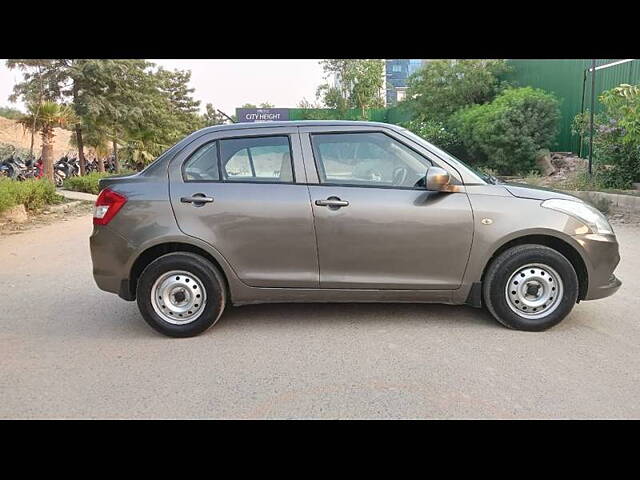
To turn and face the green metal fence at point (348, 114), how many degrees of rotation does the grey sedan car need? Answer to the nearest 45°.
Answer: approximately 90° to its left

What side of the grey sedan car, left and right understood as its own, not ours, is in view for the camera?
right

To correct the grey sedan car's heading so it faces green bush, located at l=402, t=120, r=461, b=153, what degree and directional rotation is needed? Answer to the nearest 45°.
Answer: approximately 90° to its left

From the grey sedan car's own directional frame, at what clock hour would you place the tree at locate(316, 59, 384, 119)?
The tree is roughly at 9 o'clock from the grey sedan car.

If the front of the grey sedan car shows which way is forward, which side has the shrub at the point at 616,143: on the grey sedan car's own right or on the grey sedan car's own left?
on the grey sedan car's own left

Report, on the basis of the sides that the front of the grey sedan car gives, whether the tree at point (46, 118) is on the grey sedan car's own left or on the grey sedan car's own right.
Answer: on the grey sedan car's own left

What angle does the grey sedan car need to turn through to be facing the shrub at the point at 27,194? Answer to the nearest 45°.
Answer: approximately 135° to its left
